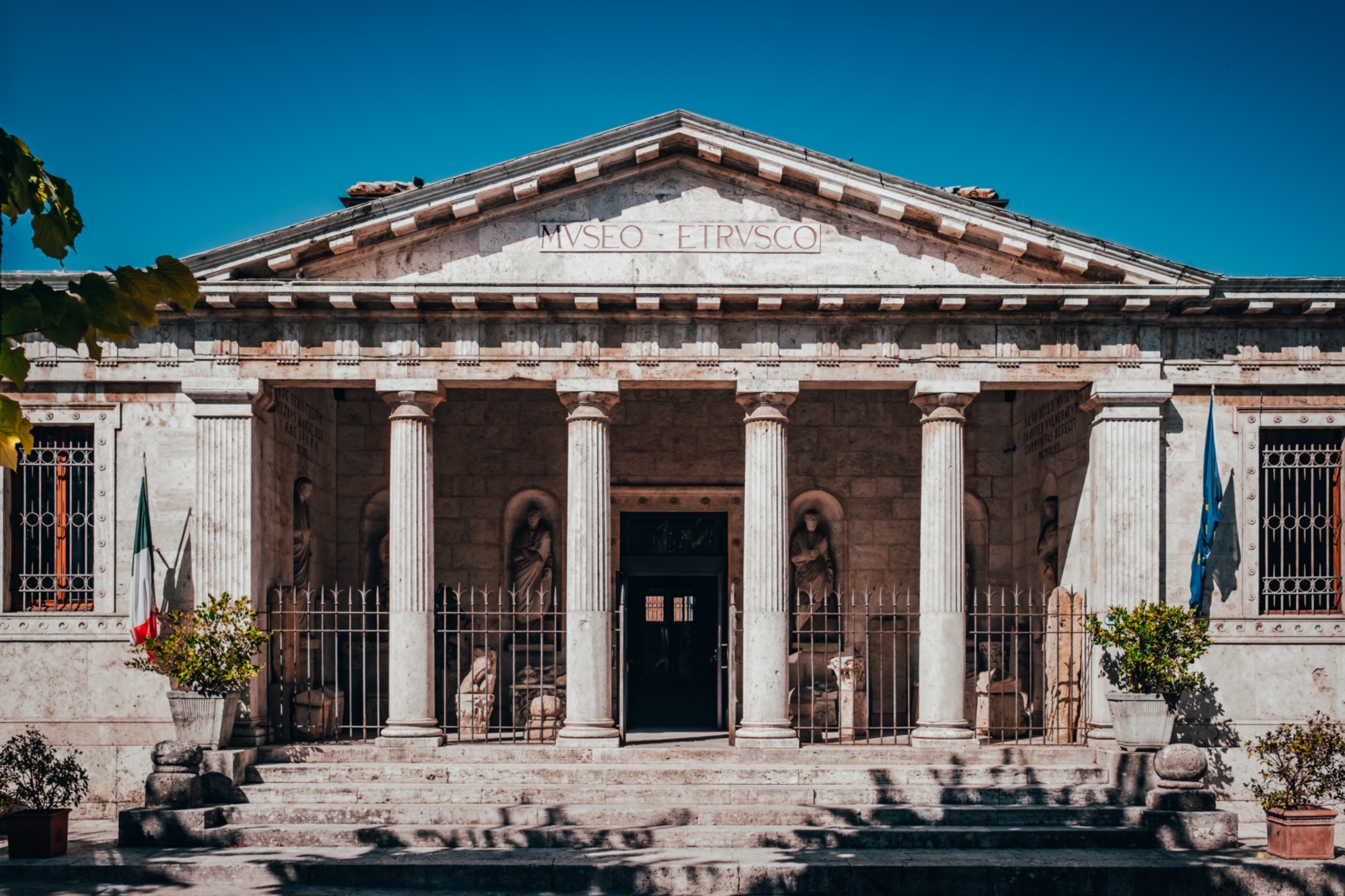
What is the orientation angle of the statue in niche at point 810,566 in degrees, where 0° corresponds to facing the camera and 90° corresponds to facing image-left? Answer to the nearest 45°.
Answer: approximately 0°

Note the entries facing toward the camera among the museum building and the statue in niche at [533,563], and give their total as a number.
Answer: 2
